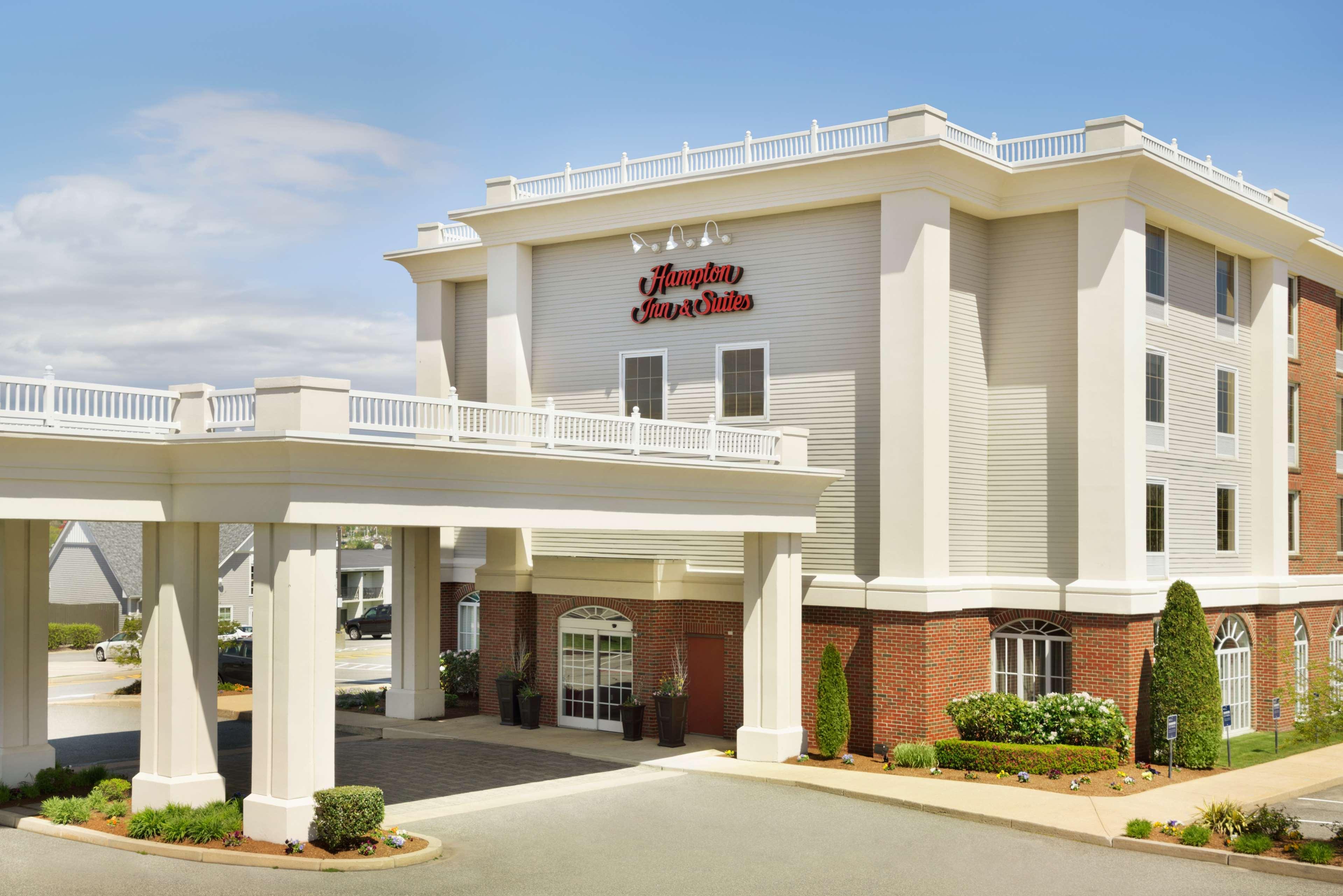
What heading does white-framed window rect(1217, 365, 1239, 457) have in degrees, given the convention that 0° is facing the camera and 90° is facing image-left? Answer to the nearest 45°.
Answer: approximately 315°

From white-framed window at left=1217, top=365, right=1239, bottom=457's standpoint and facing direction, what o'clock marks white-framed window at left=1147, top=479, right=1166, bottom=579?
white-framed window at left=1147, top=479, right=1166, bottom=579 is roughly at 2 o'clock from white-framed window at left=1217, top=365, right=1239, bottom=457.

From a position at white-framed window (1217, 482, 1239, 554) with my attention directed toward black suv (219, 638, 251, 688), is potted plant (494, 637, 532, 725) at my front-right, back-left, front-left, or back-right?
front-left

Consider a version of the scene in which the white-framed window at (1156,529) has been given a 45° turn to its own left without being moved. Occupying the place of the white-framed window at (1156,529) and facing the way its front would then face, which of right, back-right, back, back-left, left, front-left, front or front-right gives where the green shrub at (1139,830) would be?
right

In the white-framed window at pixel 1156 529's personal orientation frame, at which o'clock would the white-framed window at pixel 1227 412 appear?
the white-framed window at pixel 1227 412 is roughly at 8 o'clock from the white-framed window at pixel 1156 529.

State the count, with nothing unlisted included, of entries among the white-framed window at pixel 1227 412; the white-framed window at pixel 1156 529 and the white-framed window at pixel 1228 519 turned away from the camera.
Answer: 0

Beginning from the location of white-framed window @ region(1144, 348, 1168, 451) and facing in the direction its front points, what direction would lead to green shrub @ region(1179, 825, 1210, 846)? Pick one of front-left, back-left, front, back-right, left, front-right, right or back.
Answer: front-right

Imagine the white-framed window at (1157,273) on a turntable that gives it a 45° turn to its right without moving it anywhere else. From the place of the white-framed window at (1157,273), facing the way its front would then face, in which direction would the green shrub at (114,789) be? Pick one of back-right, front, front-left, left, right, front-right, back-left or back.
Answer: front-right

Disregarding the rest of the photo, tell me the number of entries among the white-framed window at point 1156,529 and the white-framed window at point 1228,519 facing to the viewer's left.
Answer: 0

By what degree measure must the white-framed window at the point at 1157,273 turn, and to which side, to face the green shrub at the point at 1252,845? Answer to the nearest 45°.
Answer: approximately 45° to its right

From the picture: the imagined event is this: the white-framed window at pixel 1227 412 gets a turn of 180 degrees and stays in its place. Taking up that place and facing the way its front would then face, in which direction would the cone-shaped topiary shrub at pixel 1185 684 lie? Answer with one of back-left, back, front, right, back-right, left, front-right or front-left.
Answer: back-left

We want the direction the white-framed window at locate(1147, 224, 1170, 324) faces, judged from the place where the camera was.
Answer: facing the viewer and to the right of the viewer

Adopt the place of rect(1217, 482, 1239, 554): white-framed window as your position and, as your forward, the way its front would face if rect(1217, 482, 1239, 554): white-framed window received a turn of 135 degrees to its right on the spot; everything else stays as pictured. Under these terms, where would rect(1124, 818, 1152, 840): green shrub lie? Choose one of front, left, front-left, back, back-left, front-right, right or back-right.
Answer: left

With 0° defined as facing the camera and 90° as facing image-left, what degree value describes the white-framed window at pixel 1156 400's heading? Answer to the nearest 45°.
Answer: approximately 315°

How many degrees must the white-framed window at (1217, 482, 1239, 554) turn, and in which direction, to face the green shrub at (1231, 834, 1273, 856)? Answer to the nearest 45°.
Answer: approximately 45° to its right
